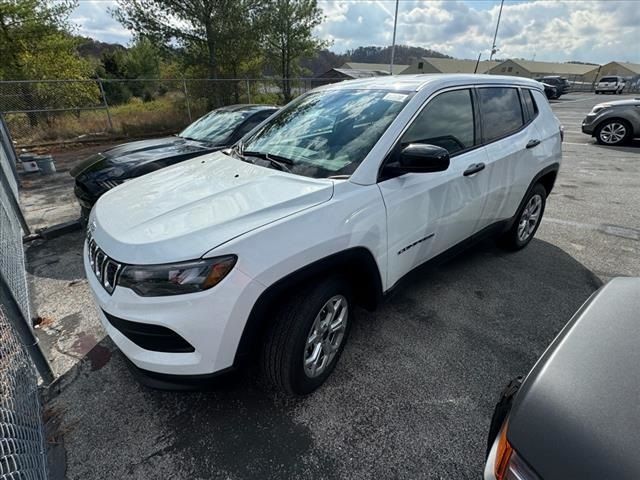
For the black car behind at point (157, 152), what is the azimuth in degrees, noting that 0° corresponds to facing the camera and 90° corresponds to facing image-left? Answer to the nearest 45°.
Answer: approximately 45°

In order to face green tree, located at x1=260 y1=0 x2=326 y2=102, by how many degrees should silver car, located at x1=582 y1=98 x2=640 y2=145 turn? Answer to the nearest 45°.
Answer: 0° — it already faces it

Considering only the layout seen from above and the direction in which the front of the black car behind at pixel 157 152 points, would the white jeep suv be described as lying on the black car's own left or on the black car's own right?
on the black car's own left

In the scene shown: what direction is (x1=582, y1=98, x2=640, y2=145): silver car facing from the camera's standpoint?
to the viewer's left

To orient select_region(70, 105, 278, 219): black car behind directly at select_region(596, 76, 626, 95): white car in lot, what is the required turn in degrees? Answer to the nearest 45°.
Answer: approximately 180°

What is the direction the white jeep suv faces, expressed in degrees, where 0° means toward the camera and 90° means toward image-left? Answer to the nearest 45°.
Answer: approximately 45°

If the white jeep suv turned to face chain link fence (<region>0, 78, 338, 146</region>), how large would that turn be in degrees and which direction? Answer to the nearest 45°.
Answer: approximately 90° to its right

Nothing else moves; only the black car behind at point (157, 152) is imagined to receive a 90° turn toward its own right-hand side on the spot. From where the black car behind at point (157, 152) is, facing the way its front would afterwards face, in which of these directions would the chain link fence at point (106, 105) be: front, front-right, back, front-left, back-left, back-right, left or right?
front-right

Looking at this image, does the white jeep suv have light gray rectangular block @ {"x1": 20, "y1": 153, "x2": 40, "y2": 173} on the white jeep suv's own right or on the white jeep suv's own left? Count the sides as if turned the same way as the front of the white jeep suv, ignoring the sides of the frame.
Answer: on the white jeep suv's own right
